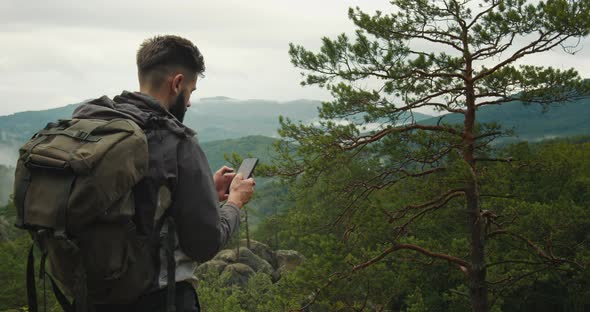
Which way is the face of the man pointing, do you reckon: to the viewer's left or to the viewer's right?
to the viewer's right

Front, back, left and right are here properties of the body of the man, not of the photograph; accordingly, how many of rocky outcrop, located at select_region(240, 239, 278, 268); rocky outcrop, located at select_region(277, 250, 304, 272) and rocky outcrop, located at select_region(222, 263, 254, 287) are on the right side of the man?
0

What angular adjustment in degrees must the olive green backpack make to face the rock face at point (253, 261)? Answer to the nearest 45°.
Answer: approximately 135° to its right

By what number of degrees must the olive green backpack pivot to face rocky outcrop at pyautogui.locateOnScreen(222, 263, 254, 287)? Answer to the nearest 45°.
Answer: approximately 135° to its right

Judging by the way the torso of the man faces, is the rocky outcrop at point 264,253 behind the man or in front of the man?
in front

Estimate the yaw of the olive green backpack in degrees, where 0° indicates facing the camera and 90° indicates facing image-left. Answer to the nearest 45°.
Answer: approximately 45°

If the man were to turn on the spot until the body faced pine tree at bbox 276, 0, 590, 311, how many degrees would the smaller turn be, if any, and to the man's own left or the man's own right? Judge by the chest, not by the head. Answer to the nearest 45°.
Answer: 0° — they already face it

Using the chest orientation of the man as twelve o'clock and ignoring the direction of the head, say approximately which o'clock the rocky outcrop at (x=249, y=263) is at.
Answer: The rocky outcrop is roughly at 11 o'clock from the man.

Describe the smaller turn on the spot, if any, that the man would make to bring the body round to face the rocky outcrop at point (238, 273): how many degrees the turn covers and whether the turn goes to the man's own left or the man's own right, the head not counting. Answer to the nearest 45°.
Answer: approximately 45° to the man's own left

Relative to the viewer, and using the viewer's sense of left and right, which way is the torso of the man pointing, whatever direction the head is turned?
facing away from the viewer and to the right of the viewer
